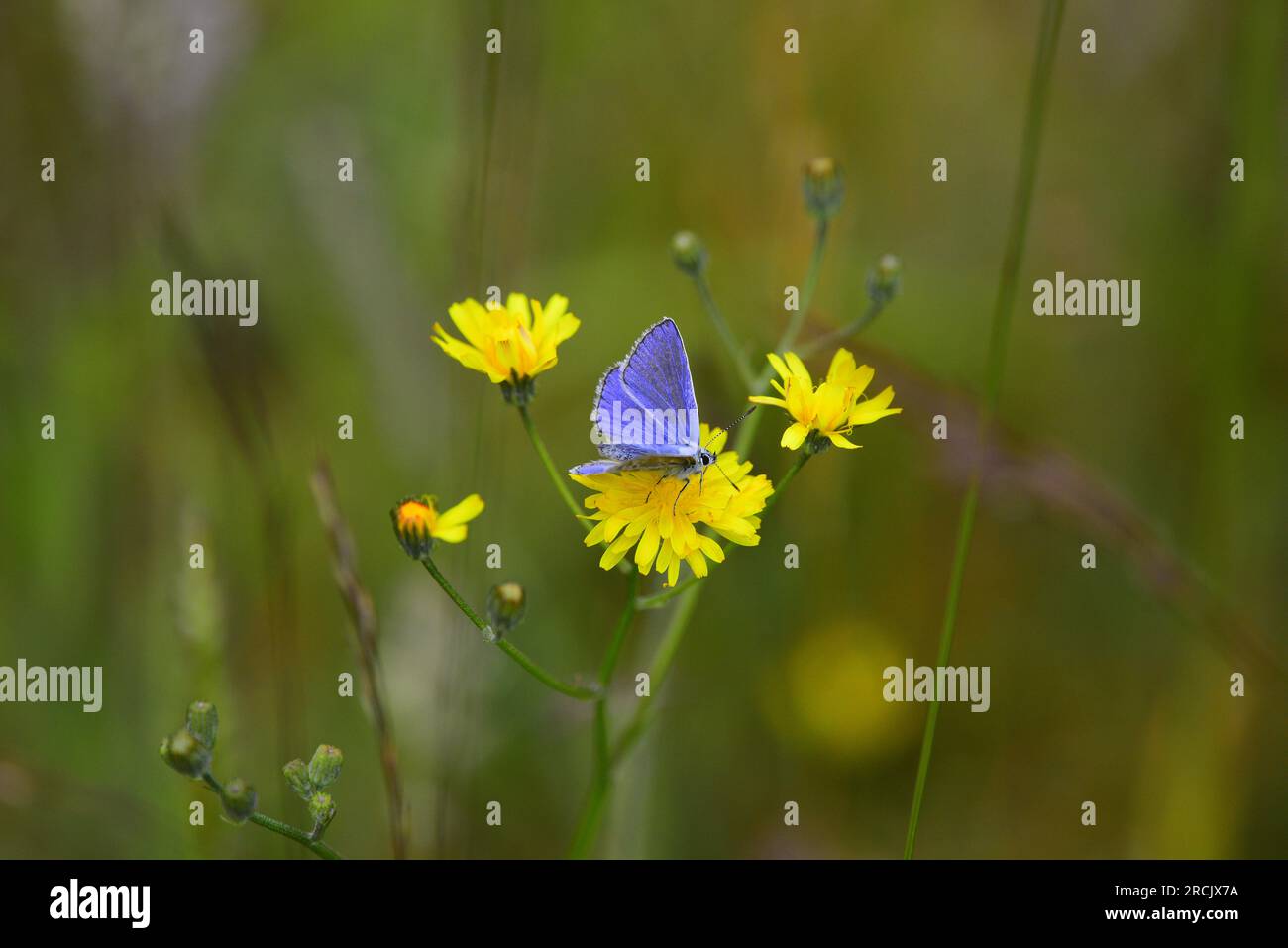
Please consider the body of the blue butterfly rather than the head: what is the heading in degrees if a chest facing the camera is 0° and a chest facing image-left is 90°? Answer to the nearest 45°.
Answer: approximately 270°

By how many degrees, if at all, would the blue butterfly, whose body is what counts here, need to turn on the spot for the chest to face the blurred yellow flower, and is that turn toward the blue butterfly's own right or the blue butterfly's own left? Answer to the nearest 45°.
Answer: approximately 90° to the blue butterfly's own left
